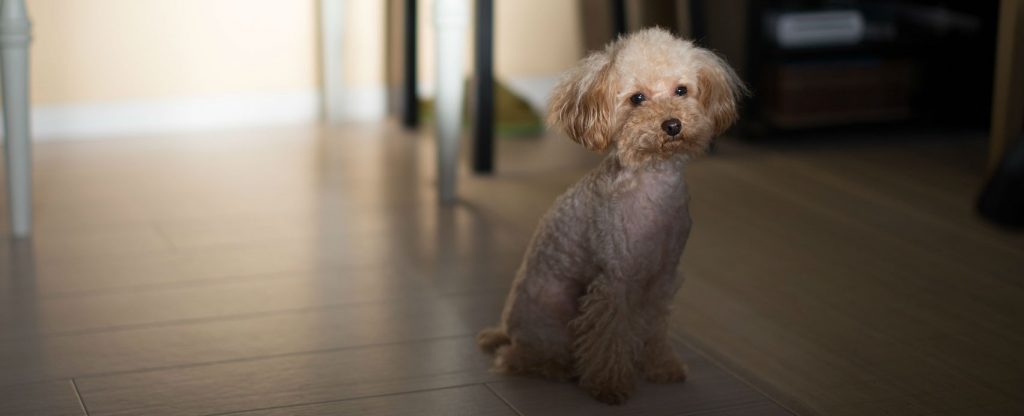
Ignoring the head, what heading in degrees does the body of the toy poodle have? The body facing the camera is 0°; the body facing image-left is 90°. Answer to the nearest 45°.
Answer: approximately 315°

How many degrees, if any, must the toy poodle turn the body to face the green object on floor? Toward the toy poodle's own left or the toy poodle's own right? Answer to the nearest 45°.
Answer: approximately 135° to the toy poodle's own left

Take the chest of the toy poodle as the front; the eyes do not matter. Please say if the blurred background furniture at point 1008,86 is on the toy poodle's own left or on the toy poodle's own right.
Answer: on the toy poodle's own left
